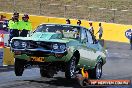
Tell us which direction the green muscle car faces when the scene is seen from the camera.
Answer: facing the viewer and to the left of the viewer

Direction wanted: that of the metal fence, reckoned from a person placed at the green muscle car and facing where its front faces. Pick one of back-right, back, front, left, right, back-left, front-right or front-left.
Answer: back-right
